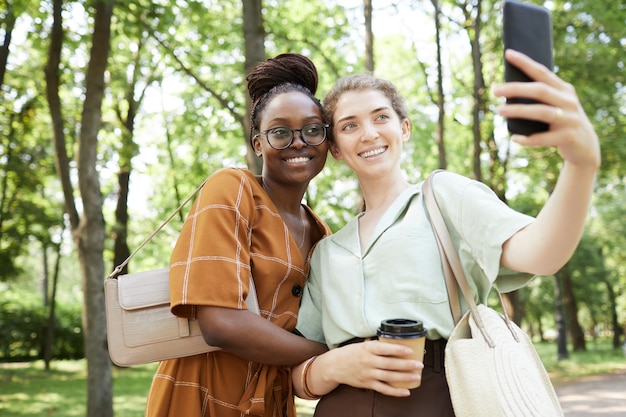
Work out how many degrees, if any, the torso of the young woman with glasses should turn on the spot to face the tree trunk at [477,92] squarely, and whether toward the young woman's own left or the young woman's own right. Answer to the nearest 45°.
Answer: approximately 90° to the young woman's own left

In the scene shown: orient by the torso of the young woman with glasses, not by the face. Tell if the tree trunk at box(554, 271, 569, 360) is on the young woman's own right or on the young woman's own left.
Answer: on the young woman's own left

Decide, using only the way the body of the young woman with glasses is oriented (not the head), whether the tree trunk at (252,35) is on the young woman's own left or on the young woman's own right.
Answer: on the young woman's own left

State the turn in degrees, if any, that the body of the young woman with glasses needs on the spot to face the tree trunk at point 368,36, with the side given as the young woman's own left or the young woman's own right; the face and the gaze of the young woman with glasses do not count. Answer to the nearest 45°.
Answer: approximately 135° to the young woman's own left

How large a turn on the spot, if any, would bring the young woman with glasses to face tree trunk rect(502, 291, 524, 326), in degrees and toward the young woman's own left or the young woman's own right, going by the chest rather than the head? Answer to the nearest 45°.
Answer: approximately 90° to the young woman's own left

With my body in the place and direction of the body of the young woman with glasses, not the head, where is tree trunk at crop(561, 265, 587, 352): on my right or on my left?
on my left
